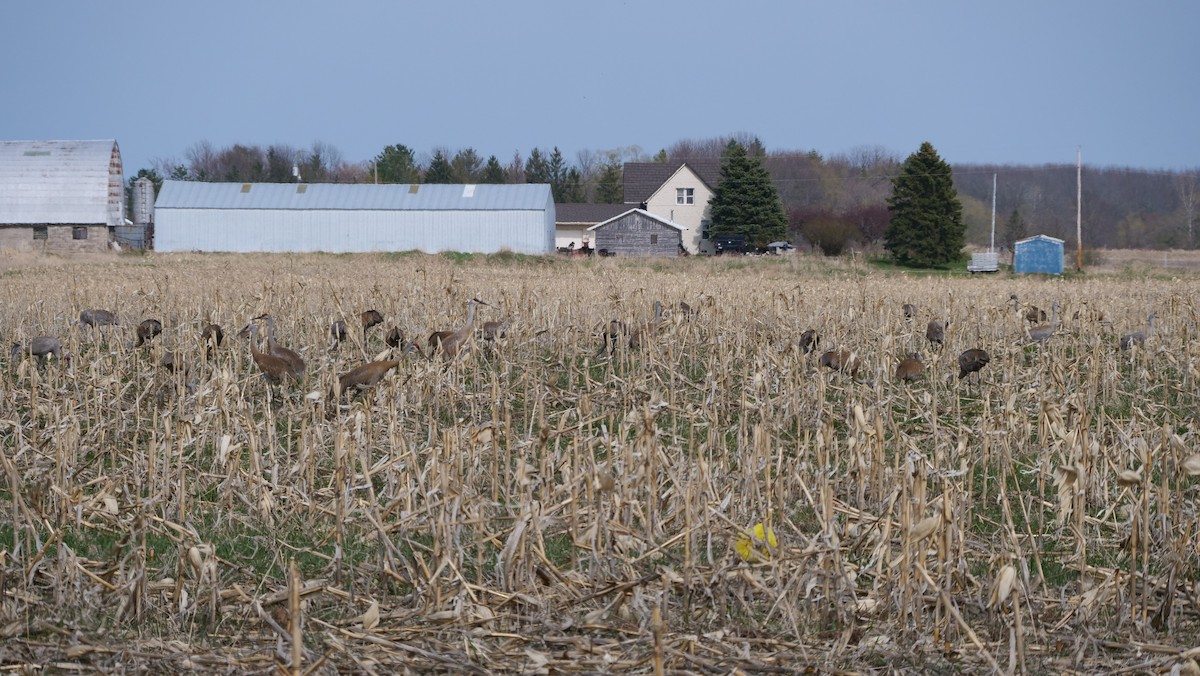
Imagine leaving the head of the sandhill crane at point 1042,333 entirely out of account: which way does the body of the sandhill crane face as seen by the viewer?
to the viewer's right

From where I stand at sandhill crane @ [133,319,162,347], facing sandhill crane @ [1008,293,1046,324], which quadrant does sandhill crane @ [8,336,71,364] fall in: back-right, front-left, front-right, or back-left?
back-right

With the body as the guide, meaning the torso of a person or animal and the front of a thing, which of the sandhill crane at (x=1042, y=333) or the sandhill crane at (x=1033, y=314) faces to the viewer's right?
the sandhill crane at (x=1042, y=333)

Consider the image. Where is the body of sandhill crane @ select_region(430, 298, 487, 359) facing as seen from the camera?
to the viewer's right

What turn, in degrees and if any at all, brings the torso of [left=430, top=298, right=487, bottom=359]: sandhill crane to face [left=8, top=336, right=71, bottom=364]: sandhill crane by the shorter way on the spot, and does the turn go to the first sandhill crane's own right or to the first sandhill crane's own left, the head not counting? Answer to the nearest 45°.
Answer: approximately 180°

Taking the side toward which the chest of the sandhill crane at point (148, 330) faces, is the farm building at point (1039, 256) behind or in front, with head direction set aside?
behind

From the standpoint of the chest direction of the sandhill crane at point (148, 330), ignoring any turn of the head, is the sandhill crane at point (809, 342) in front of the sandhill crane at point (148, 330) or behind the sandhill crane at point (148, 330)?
behind

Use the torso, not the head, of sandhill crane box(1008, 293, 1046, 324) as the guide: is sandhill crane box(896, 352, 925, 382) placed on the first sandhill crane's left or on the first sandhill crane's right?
on the first sandhill crane's left

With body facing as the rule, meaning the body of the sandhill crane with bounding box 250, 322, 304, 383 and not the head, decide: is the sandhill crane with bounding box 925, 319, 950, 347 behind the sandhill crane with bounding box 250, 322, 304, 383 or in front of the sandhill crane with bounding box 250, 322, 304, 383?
behind

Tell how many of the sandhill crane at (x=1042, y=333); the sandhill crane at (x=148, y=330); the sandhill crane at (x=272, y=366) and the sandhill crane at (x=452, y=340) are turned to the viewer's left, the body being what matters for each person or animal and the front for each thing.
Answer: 2

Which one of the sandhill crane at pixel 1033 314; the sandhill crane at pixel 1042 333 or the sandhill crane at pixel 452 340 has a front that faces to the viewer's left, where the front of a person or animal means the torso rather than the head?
the sandhill crane at pixel 1033 314

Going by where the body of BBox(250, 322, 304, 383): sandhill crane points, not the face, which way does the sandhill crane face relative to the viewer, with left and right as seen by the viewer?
facing to the left of the viewer

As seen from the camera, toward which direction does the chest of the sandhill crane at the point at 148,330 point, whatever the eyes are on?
to the viewer's left
